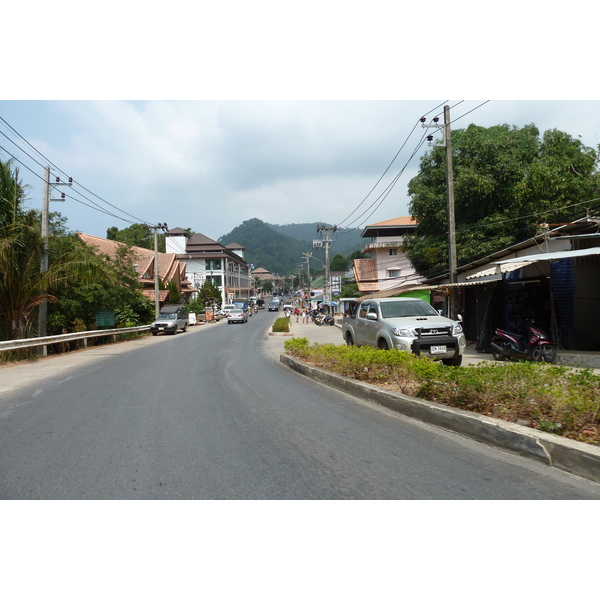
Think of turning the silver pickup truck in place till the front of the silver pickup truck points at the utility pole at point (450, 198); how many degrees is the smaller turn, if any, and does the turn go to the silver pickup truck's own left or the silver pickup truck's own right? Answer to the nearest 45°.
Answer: approximately 135° to the silver pickup truck's own left

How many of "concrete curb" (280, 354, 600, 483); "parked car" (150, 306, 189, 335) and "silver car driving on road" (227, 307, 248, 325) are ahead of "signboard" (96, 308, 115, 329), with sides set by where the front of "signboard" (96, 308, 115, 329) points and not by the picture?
1

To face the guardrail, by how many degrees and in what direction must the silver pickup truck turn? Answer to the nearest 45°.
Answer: approximately 135° to its right

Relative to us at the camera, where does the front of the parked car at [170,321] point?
facing the viewer and to the left of the viewer

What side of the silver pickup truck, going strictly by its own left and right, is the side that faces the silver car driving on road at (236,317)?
back
